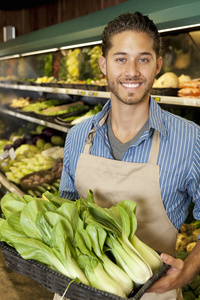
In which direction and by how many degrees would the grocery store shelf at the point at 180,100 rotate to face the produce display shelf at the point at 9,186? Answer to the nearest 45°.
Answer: approximately 90° to its right

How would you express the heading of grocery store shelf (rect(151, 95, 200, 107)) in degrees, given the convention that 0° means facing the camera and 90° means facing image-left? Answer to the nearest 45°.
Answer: approximately 45°

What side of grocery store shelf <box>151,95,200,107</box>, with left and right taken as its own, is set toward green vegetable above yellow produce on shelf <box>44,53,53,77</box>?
right

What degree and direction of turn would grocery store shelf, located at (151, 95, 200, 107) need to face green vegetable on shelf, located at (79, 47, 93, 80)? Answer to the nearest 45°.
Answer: approximately 90° to its right

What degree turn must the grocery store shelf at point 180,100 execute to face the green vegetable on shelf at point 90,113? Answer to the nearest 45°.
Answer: approximately 90° to its right

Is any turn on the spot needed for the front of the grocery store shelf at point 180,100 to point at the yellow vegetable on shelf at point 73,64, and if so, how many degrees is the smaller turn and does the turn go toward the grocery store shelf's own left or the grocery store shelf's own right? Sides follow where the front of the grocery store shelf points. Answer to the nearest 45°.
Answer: approximately 90° to the grocery store shelf's own right
